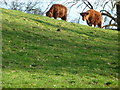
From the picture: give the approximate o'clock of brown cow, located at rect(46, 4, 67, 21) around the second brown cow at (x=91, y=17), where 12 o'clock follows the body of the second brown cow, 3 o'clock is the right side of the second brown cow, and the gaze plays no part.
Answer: The brown cow is roughly at 1 o'clock from the second brown cow.
